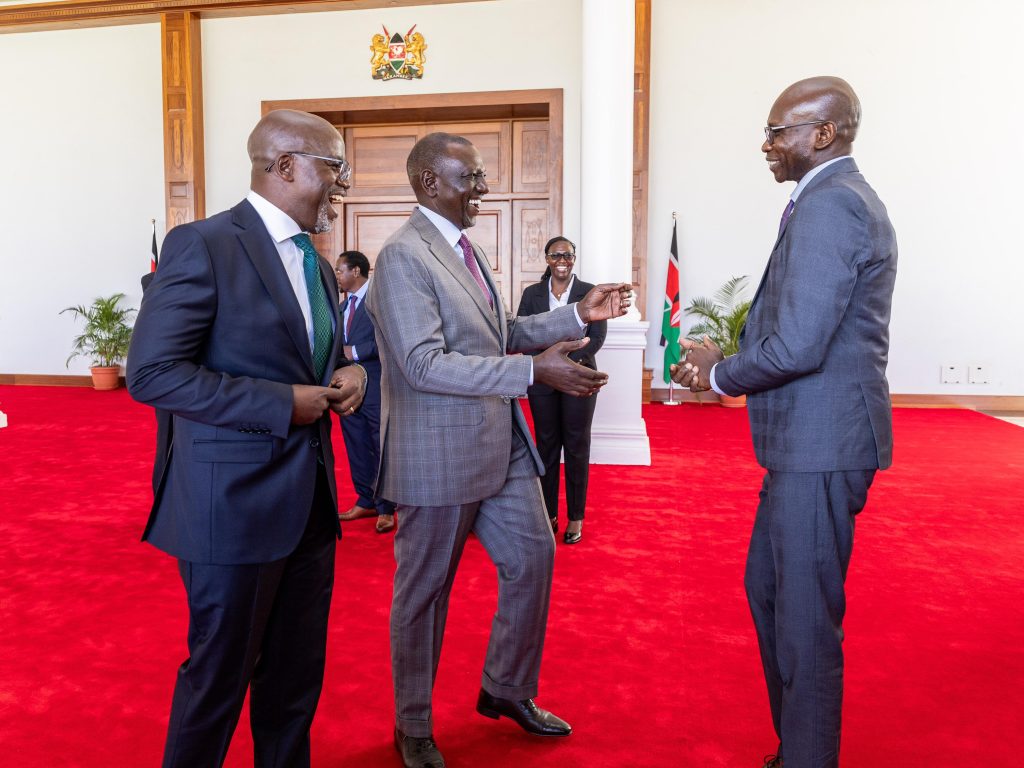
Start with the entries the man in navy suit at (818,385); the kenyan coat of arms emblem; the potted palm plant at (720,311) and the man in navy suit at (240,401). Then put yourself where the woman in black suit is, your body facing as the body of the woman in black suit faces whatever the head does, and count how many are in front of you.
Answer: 2

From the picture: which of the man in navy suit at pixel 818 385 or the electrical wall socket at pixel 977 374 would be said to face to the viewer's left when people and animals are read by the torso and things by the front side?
the man in navy suit

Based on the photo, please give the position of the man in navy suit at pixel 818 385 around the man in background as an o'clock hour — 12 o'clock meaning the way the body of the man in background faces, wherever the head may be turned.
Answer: The man in navy suit is roughly at 10 o'clock from the man in background.

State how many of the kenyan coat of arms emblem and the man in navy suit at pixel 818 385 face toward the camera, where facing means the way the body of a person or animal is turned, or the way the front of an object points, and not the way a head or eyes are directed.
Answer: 1

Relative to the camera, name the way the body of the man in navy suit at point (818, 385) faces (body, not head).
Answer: to the viewer's left

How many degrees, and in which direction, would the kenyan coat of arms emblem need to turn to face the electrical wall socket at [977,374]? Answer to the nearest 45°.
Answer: approximately 90° to its left

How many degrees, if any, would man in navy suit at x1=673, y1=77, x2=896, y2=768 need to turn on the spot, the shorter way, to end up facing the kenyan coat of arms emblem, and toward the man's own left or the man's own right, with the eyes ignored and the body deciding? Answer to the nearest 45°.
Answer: approximately 45° to the man's own right

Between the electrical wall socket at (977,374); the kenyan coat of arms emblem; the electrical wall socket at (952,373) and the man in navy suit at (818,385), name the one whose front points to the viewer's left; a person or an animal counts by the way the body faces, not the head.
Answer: the man in navy suit

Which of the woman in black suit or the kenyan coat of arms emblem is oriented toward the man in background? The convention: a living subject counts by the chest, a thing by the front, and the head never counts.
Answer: the kenyan coat of arms emblem

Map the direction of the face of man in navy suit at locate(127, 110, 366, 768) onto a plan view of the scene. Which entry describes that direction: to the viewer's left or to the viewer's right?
to the viewer's right

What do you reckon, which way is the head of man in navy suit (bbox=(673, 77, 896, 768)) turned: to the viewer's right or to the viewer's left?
to the viewer's left
